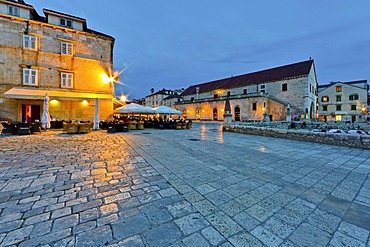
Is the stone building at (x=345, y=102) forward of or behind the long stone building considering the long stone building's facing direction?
behind

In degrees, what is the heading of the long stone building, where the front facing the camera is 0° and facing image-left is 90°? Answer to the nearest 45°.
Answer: approximately 45°

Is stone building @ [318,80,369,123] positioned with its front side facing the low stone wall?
yes

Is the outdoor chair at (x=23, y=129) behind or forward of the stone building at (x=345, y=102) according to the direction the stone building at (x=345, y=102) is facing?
forward

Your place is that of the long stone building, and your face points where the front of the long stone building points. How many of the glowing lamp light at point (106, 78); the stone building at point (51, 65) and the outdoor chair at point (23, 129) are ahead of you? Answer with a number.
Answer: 3

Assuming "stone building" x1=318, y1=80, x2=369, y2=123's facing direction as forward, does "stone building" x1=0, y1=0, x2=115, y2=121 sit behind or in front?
in front

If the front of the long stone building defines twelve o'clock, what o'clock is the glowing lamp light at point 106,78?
The glowing lamp light is roughly at 12 o'clock from the long stone building.
